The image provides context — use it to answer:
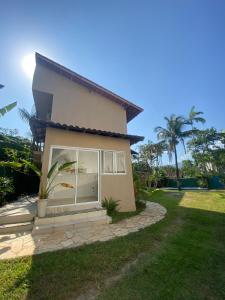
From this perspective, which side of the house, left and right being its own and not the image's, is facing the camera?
front

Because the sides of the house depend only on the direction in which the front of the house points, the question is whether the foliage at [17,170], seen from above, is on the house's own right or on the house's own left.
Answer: on the house's own right

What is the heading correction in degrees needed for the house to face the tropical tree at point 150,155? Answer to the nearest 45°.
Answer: approximately 135° to its left

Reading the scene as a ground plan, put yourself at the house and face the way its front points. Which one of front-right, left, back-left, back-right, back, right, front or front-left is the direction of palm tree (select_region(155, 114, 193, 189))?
back-left
